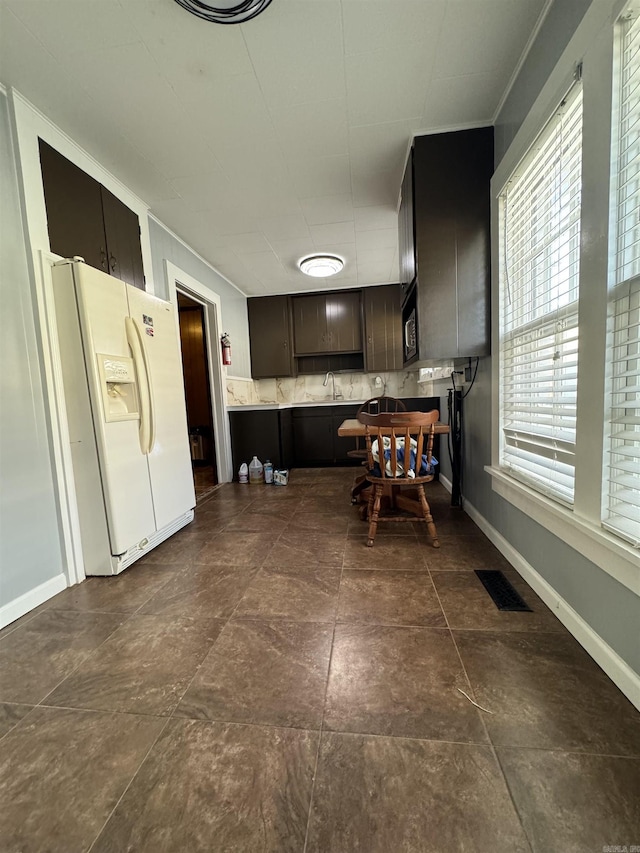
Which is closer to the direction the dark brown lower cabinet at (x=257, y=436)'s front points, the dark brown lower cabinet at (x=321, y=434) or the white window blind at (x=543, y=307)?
the white window blind

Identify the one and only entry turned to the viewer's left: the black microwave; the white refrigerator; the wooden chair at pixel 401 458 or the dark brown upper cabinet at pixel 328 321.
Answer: the black microwave

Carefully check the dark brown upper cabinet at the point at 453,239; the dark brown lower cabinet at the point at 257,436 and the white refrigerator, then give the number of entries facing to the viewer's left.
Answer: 1

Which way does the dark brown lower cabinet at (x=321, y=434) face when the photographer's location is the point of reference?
facing the viewer

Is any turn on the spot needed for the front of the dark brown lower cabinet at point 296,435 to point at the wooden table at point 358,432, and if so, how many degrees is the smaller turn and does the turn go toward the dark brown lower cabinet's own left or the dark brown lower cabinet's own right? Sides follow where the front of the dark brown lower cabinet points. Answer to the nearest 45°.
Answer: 0° — it already faces it

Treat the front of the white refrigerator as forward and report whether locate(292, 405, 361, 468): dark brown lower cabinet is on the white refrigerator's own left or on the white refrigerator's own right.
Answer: on the white refrigerator's own left

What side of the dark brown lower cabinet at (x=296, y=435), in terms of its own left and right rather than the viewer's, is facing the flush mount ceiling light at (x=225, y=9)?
front

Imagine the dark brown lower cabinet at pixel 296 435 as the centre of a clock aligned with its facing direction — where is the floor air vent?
The floor air vent is roughly at 11 o'clock from the dark brown lower cabinet.

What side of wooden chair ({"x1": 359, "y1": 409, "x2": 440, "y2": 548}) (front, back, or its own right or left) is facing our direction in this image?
back

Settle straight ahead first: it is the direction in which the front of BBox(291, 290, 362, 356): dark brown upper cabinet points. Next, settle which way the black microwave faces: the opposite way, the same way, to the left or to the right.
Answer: to the right

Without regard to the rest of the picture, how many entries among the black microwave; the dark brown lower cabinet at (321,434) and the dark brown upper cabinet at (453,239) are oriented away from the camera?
0

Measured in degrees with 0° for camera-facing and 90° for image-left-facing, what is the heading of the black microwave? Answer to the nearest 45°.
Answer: approximately 90°

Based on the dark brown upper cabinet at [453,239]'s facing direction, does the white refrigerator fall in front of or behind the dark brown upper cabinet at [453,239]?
in front

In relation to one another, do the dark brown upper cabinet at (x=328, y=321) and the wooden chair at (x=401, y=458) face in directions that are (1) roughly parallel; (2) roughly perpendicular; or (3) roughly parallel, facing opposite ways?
roughly parallel, facing opposite ways

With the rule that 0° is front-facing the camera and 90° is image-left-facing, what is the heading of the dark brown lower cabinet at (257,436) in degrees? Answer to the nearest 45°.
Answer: approximately 0°

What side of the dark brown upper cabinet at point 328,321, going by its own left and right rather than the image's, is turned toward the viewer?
front

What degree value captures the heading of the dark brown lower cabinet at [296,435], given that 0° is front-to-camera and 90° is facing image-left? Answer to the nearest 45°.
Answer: approximately 0°

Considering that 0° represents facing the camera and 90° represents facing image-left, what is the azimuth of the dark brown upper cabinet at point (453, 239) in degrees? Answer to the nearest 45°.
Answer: approximately 90°
